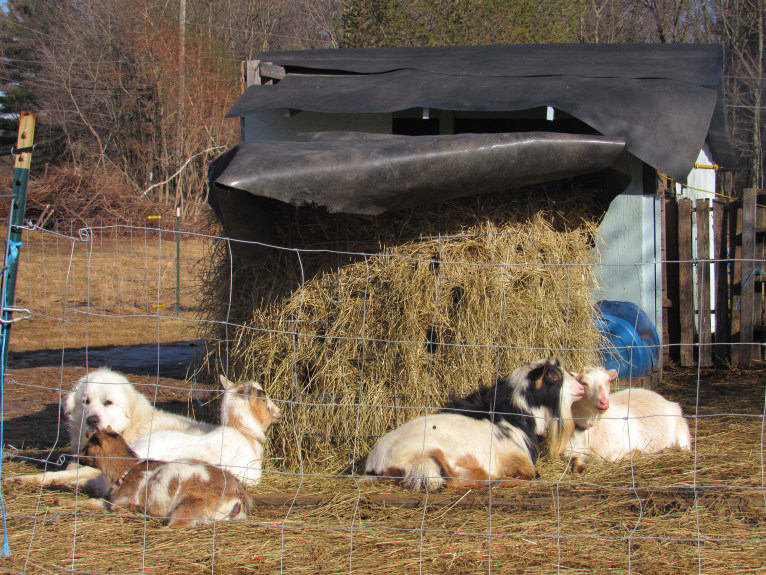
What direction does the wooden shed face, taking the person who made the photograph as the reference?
facing the viewer

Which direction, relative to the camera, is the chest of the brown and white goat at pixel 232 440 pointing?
to the viewer's right

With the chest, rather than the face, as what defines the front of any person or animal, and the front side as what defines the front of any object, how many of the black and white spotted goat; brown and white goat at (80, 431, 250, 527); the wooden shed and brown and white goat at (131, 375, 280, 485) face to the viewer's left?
1

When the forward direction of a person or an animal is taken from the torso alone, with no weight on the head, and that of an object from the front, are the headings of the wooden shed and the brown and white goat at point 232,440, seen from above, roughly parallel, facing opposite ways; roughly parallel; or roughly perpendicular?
roughly perpendicular

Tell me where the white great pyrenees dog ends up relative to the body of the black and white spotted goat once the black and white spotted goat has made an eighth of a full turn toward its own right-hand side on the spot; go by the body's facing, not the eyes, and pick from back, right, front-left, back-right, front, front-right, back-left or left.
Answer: back-right

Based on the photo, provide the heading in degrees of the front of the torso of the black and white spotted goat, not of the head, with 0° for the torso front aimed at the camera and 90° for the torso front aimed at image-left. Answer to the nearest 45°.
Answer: approximately 270°

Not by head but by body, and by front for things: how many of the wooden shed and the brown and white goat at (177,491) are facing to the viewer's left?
1

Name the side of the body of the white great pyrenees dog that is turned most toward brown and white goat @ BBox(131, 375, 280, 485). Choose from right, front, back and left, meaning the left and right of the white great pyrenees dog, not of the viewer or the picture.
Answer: left

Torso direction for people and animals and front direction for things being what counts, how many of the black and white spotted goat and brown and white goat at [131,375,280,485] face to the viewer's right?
2

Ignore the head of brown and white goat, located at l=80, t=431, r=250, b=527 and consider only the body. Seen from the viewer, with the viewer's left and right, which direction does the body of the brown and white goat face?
facing to the left of the viewer
